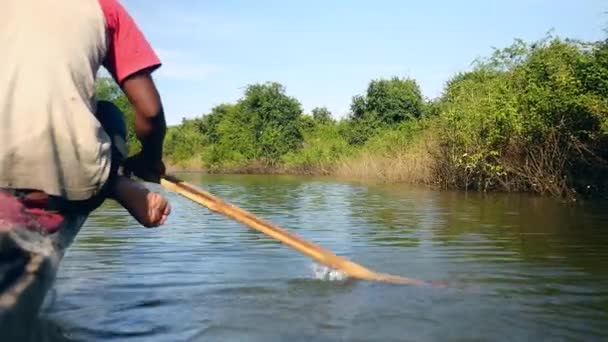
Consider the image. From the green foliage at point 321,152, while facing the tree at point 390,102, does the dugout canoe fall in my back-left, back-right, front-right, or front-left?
back-right

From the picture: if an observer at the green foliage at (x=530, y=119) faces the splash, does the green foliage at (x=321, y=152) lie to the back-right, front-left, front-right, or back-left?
back-right

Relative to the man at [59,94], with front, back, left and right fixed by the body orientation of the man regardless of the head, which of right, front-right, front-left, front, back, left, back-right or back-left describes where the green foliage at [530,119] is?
front-right

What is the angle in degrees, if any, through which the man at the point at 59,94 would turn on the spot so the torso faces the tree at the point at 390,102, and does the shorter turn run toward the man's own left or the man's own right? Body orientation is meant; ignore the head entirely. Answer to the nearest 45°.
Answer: approximately 45° to the man's own right

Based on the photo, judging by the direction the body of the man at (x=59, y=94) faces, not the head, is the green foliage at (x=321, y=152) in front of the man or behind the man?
in front

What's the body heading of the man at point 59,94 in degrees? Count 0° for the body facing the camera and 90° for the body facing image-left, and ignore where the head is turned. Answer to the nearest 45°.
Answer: approximately 180°

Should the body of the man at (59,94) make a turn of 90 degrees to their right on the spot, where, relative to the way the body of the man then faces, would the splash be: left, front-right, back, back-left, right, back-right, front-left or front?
front-left
